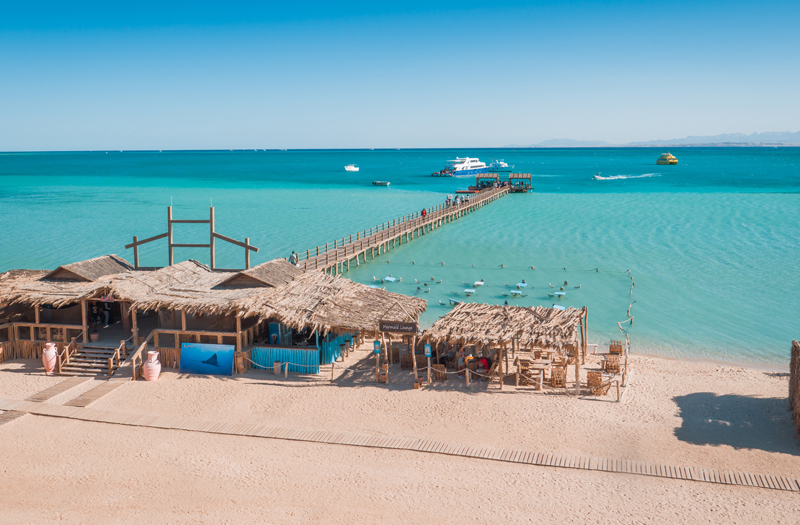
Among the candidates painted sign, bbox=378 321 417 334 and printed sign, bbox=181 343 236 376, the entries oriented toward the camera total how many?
2

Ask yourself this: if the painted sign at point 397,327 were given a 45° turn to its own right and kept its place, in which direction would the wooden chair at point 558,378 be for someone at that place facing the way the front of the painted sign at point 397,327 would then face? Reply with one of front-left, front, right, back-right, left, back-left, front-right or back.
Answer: back-left

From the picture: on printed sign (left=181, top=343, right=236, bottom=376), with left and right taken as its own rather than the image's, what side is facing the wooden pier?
back

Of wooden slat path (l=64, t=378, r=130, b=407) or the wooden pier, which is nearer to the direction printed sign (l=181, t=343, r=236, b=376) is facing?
the wooden slat path

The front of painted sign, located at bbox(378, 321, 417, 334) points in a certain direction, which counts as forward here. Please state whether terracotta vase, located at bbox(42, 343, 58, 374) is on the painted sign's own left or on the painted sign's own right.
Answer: on the painted sign's own right

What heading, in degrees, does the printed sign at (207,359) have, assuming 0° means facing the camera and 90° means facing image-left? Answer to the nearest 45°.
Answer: approximately 0°

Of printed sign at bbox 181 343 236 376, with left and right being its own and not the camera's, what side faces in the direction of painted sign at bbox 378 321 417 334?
left

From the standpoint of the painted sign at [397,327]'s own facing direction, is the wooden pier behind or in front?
behind

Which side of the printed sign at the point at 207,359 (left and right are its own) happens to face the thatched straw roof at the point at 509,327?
left

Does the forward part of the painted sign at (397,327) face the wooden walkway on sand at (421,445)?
yes

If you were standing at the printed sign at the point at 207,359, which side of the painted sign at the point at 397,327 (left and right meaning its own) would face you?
right
